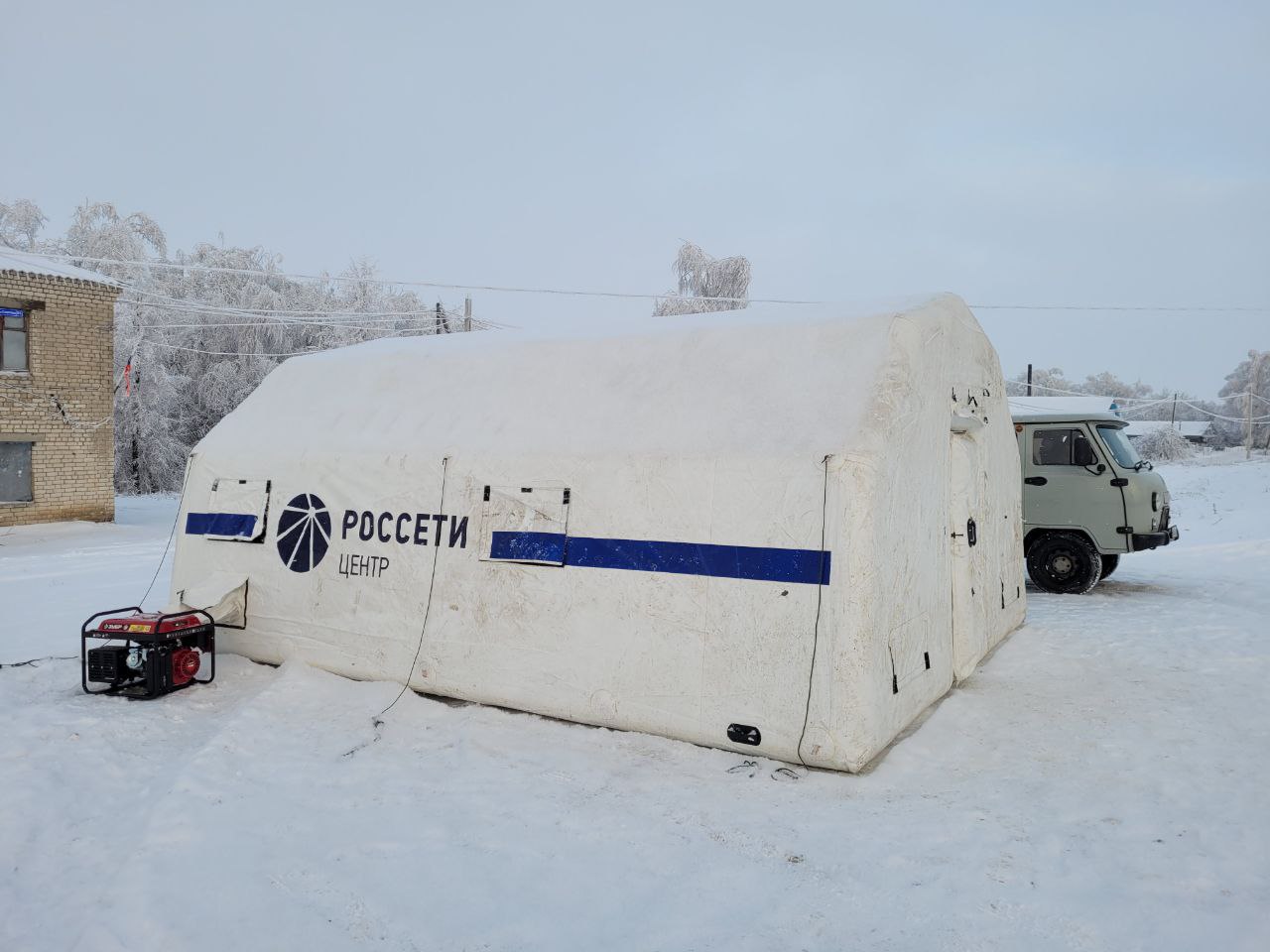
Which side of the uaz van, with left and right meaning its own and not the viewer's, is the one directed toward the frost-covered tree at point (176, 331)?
back

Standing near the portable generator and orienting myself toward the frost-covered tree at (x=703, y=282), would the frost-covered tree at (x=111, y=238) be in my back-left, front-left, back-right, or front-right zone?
front-left

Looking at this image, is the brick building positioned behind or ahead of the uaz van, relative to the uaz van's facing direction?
behind

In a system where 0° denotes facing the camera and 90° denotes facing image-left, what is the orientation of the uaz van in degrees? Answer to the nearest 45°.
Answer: approximately 270°

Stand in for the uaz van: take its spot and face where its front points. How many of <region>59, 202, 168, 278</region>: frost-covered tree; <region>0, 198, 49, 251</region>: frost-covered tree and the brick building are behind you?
3

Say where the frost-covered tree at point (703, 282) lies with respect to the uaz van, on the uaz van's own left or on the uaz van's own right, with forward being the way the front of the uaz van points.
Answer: on the uaz van's own left

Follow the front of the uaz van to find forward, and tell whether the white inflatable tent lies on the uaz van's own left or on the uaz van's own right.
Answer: on the uaz van's own right

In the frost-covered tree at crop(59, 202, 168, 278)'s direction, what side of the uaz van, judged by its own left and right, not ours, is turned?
back

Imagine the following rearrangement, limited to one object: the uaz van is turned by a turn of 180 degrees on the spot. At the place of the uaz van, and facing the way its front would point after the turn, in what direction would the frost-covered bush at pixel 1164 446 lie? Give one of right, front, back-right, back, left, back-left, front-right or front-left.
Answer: right

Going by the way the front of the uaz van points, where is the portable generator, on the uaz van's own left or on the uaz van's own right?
on the uaz van's own right

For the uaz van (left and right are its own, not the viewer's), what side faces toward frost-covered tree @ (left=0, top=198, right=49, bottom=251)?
back
